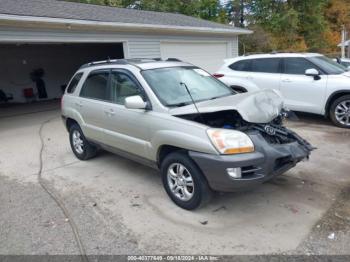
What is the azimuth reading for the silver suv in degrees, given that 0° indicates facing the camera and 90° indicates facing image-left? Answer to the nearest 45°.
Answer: approximately 315°

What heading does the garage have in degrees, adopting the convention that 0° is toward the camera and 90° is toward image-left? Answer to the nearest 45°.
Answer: approximately 315°

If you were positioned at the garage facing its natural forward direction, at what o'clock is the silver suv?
The silver suv is roughly at 1 o'clock from the garage.

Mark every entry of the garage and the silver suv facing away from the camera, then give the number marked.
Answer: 0

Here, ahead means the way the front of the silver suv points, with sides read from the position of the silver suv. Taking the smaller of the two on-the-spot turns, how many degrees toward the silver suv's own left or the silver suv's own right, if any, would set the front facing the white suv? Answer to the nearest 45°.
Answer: approximately 90° to the silver suv's own left
